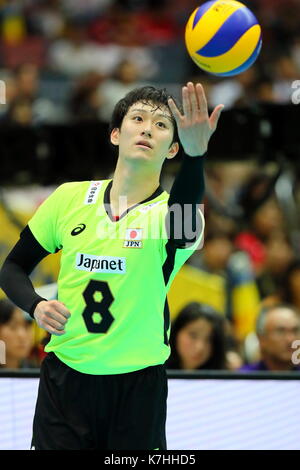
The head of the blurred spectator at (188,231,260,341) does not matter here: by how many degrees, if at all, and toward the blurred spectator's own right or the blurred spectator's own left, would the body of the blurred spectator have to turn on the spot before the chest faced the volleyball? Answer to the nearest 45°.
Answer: approximately 45° to the blurred spectator's own left

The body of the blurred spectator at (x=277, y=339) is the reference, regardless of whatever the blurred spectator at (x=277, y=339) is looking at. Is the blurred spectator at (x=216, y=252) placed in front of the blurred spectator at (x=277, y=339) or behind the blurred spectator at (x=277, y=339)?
behind

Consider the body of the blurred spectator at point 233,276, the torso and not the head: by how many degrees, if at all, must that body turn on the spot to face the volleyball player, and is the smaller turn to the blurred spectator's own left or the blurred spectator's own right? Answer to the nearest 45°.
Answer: approximately 45° to the blurred spectator's own left

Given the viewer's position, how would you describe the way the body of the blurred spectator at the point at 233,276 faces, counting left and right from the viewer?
facing the viewer and to the left of the viewer
